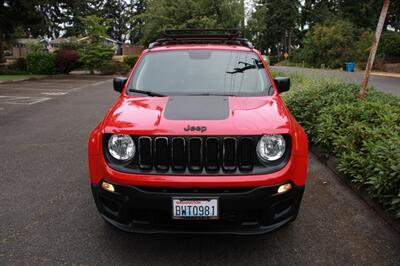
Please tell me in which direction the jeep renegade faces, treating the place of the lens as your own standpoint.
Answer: facing the viewer

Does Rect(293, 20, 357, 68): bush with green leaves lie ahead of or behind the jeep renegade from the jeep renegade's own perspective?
behind

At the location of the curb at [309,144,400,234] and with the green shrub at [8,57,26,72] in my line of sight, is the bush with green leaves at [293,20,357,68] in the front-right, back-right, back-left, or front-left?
front-right

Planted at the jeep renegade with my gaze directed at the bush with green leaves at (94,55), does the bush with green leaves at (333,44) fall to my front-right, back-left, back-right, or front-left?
front-right

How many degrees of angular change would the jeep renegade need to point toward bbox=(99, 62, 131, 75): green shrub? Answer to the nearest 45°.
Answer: approximately 180°

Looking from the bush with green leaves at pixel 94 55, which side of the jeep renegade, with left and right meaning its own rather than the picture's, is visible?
back

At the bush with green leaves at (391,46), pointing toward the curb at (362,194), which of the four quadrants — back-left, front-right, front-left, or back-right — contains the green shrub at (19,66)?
front-right
